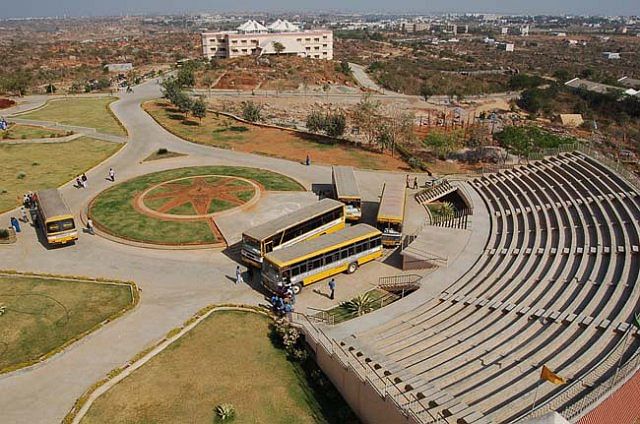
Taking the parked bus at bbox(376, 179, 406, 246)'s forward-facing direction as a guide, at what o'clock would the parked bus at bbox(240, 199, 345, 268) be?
the parked bus at bbox(240, 199, 345, 268) is roughly at 2 o'clock from the parked bus at bbox(376, 179, 406, 246).

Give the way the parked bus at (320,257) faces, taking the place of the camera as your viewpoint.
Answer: facing the viewer and to the left of the viewer

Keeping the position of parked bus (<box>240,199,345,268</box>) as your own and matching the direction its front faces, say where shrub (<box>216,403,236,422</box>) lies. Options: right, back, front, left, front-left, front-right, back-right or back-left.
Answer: front-left

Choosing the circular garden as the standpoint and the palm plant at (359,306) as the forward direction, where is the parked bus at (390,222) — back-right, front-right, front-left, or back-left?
front-left

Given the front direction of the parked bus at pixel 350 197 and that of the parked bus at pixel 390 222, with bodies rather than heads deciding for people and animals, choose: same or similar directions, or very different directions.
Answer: same or similar directions

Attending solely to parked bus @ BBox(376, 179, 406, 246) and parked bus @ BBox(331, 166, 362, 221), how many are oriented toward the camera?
2

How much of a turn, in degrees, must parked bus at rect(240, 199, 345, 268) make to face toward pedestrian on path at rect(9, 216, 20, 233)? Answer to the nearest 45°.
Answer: approximately 45° to its right

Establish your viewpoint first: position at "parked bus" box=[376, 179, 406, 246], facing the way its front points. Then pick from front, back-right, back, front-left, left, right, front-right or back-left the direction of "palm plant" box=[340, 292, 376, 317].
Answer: front

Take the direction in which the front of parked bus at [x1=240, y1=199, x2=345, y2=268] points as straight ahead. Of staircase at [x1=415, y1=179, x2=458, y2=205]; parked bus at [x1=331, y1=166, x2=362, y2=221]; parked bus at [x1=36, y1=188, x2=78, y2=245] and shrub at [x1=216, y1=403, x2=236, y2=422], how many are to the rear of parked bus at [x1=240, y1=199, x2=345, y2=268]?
2

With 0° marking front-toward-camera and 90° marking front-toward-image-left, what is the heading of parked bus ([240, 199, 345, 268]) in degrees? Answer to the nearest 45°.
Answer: approximately 45°

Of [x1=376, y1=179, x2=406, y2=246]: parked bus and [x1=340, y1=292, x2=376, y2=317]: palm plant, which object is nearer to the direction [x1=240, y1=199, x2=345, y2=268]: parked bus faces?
the palm plant

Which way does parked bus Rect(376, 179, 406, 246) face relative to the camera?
toward the camera

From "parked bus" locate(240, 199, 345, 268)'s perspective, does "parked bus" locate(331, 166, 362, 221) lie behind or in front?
behind

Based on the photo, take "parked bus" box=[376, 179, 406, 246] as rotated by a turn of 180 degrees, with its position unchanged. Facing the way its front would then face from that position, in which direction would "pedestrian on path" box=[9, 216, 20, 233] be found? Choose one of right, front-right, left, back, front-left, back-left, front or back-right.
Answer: left

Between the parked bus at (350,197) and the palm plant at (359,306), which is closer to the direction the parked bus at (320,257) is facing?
the palm plant

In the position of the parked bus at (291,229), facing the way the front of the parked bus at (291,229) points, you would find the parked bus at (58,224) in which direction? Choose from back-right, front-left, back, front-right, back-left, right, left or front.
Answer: front-right

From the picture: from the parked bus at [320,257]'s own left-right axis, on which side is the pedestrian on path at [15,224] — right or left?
on its right

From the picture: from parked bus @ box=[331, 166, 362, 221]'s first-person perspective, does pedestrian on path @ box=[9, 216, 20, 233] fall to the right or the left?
on its right
